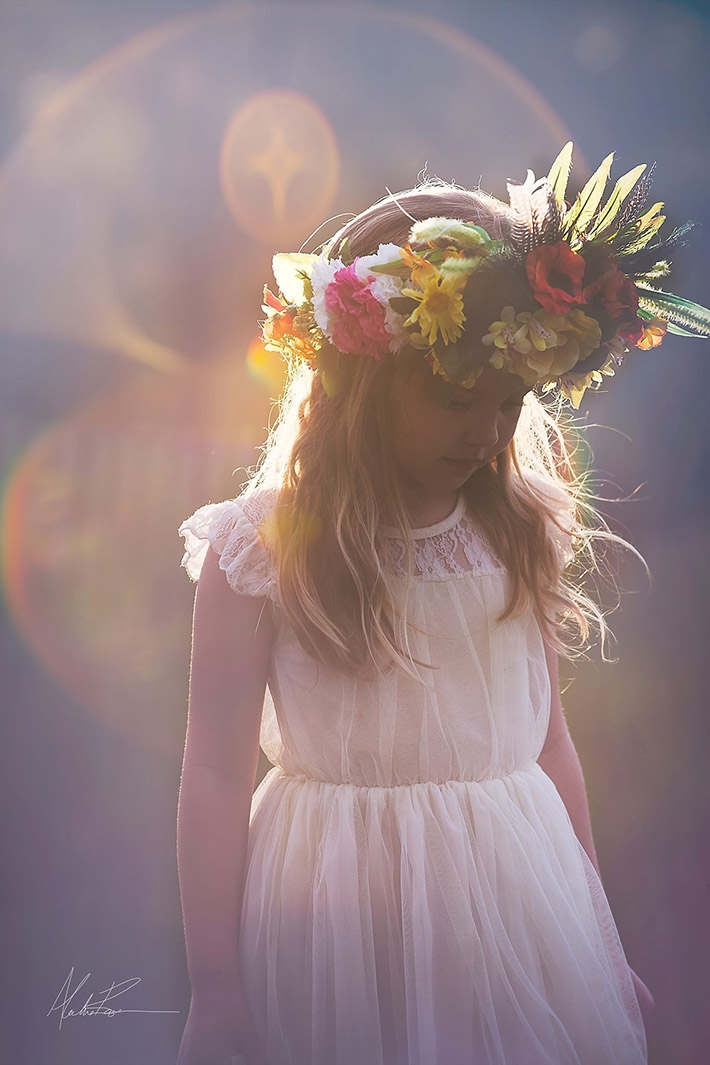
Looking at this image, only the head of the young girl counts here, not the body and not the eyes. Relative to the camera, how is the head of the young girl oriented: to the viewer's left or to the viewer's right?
to the viewer's right

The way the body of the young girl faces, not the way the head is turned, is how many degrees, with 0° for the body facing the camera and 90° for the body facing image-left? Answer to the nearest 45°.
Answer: approximately 315°
